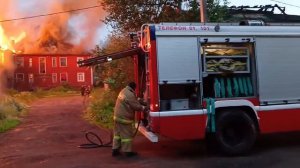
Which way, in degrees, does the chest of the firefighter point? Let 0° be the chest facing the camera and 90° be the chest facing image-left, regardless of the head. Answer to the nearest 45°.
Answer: approximately 270°

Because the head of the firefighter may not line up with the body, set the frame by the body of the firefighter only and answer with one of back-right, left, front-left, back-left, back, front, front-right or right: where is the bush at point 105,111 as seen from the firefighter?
left

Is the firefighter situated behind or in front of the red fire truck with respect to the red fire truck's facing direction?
behind

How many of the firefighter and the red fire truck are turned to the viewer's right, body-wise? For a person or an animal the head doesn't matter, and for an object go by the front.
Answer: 2

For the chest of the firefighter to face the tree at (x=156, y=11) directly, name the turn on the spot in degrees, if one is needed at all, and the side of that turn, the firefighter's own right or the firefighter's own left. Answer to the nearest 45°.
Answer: approximately 90° to the firefighter's own left

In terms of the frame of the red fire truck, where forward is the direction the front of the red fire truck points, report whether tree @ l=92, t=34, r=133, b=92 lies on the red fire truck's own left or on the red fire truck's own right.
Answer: on the red fire truck's own left

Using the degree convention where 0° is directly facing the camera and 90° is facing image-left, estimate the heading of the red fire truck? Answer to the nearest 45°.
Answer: approximately 270°

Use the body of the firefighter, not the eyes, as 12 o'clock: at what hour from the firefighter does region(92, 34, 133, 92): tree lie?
The tree is roughly at 9 o'clock from the firefighter.

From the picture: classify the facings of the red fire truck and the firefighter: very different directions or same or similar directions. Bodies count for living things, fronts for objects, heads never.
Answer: same or similar directions
